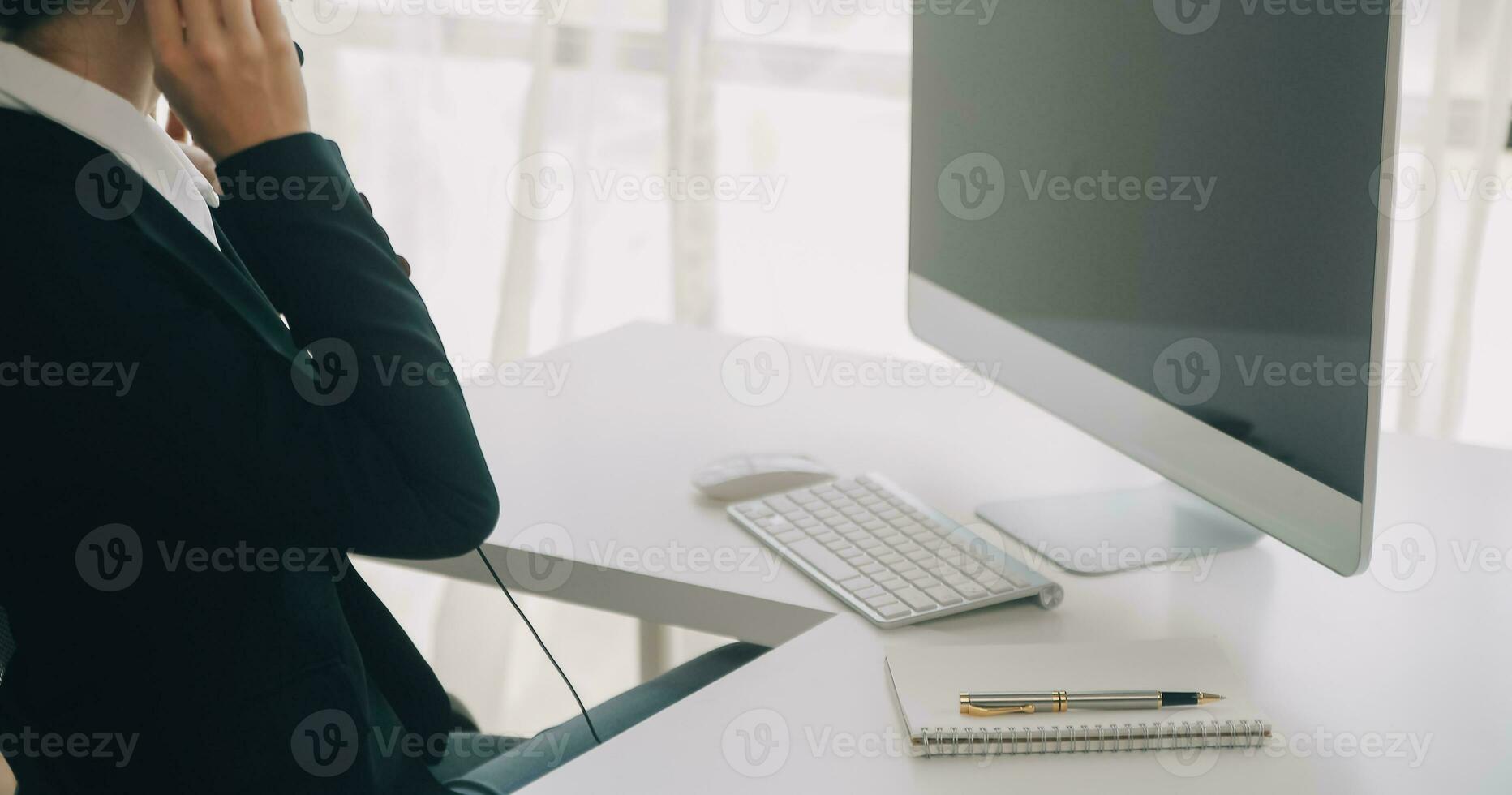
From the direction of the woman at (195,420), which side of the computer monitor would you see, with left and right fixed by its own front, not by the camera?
front

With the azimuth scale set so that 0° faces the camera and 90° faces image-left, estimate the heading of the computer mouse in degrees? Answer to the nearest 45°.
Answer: approximately 225°

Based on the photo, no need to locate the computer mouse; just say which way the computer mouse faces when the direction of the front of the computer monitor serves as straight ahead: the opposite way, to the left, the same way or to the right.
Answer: the opposite way

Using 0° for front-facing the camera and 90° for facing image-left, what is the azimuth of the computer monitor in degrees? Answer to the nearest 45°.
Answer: approximately 45°

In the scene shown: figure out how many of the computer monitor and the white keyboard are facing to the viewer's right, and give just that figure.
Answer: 0

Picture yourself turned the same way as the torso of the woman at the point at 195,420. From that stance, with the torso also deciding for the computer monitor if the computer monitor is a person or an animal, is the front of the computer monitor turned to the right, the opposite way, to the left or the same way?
the opposite way

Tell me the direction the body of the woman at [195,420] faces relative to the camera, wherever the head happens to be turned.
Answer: to the viewer's right

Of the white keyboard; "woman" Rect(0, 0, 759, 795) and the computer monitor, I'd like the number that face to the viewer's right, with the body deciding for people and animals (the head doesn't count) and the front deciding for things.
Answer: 1
